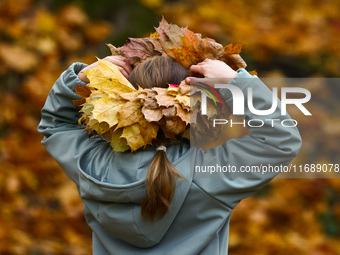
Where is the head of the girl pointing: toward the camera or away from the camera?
away from the camera

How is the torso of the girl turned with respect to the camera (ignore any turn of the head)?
away from the camera
